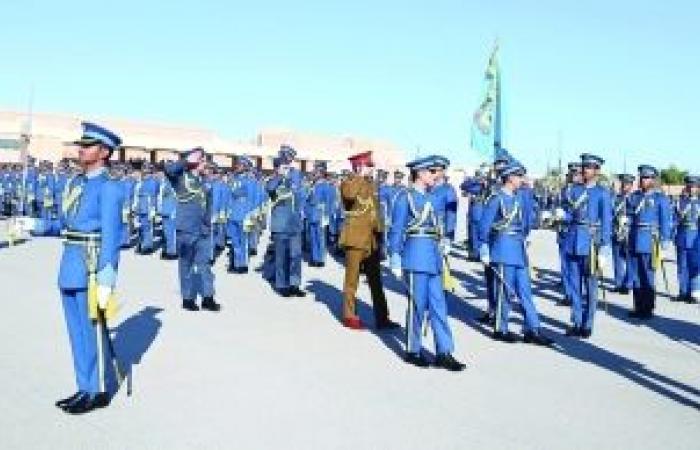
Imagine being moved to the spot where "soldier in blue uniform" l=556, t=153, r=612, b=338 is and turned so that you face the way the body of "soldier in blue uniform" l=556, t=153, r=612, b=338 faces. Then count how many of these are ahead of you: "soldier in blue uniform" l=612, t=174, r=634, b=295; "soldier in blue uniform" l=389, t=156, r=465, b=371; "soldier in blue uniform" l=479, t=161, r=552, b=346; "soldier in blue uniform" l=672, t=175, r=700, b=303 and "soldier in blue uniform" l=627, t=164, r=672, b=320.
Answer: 2

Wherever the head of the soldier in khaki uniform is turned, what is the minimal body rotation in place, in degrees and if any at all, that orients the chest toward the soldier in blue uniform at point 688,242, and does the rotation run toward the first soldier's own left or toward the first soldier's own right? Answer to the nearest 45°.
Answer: approximately 90° to the first soldier's own left

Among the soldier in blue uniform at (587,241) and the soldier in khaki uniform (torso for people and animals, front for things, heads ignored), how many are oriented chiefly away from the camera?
0

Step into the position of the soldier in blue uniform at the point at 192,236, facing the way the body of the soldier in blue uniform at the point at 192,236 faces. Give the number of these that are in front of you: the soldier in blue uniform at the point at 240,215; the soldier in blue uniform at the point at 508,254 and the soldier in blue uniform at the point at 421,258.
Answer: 2

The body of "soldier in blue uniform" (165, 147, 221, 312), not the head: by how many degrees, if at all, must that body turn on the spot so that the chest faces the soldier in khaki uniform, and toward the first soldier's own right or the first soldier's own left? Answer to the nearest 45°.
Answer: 0° — they already face them

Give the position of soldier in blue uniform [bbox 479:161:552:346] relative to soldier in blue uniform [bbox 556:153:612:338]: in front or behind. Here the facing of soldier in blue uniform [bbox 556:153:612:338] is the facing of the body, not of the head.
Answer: in front

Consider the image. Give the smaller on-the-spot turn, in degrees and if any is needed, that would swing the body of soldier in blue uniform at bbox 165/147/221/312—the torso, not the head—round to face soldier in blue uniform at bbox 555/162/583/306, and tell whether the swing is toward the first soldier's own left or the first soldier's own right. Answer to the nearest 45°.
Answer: approximately 45° to the first soldier's own left
